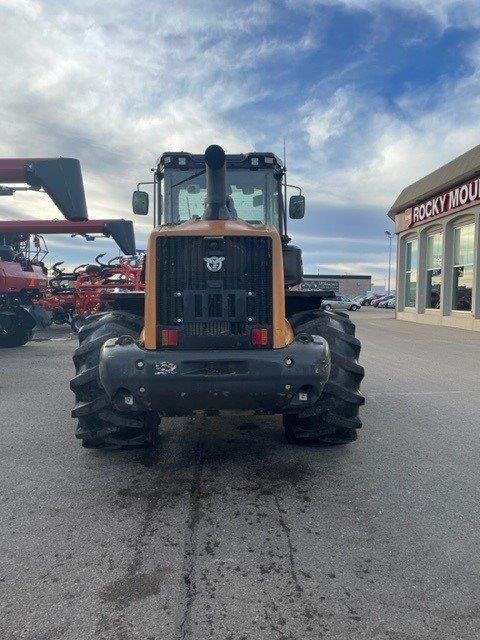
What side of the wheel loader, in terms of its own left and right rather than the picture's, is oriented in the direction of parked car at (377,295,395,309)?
front

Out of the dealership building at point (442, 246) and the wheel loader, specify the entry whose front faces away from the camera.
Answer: the wheel loader

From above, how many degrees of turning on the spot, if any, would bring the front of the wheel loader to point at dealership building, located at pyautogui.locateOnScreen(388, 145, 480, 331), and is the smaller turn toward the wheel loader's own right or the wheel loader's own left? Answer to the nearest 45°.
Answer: approximately 45° to the wheel loader's own right

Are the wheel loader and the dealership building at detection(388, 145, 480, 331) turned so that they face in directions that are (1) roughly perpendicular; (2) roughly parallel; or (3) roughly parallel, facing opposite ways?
roughly perpendicular

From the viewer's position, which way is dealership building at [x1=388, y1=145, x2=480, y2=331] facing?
facing the viewer and to the left of the viewer

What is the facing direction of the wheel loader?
away from the camera

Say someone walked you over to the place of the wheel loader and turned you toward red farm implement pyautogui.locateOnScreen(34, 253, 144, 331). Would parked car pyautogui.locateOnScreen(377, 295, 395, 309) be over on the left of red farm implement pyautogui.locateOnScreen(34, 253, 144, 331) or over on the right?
right

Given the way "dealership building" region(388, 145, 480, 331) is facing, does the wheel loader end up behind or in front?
in front

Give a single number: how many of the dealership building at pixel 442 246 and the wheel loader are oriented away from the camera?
1

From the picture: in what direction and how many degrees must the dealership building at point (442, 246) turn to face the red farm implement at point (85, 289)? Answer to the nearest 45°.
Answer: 0° — it already faces it
